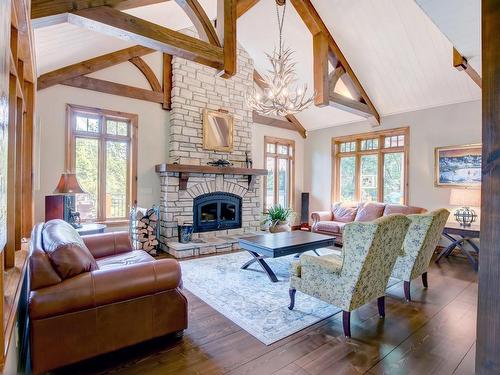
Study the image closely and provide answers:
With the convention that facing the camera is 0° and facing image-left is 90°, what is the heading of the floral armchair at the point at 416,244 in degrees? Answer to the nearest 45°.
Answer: approximately 135°

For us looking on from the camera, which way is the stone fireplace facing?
facing the viewer and to the right of the viewer

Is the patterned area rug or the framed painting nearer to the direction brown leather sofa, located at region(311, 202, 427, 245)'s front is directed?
the patterned area rug

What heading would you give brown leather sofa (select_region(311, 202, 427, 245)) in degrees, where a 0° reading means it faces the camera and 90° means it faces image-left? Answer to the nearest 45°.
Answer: approximately 45°

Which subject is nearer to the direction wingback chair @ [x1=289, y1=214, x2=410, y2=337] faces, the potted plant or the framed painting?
the potted plant

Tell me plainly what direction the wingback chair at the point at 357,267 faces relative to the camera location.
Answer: facing away from the viewer and to the left of the viewer

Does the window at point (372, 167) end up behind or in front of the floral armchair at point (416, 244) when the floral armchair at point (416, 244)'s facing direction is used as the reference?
in front

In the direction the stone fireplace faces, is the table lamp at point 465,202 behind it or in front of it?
in front

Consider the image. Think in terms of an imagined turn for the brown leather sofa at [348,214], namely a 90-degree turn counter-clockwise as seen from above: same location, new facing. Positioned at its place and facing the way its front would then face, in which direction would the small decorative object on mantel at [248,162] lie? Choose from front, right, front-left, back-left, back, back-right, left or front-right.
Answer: back-right

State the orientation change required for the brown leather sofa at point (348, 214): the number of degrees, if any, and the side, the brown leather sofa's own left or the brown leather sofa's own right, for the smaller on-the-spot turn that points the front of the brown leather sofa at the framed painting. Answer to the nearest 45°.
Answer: approximately 135° to the brown leather sofa's own left

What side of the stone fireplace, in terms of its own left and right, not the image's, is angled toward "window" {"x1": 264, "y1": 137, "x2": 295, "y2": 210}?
left

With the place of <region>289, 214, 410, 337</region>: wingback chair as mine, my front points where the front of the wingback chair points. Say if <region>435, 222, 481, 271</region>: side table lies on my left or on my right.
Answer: on my right

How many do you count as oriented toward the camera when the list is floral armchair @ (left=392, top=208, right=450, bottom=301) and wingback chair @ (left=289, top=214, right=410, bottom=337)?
0

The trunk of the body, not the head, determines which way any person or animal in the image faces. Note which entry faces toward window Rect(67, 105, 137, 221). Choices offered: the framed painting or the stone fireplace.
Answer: the framed painting

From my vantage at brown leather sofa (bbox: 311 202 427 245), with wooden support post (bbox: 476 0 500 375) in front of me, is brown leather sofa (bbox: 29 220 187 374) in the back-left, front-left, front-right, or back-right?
front-right

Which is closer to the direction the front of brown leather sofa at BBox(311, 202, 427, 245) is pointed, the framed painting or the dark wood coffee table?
the dark wood coffee table

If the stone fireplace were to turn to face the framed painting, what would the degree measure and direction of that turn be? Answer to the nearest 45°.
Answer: approximately 45° to its left

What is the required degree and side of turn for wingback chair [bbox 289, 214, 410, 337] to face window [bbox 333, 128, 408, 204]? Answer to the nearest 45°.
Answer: approximately 45° to its right

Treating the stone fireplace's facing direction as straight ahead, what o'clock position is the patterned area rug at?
The patterned area rug is roughly at 1 o'clock from the stone fireplace.

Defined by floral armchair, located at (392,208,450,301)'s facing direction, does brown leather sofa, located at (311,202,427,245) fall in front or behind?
in front

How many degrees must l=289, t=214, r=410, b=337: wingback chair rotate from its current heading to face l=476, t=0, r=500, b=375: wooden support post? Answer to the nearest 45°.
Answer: approximately 135° to its left

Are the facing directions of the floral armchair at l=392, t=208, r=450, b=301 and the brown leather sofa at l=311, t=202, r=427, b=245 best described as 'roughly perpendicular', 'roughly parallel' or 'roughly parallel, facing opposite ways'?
roughly perpendicular

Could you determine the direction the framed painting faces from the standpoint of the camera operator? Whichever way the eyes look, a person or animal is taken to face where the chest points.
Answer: facing the viewer and to the left of the viewer
